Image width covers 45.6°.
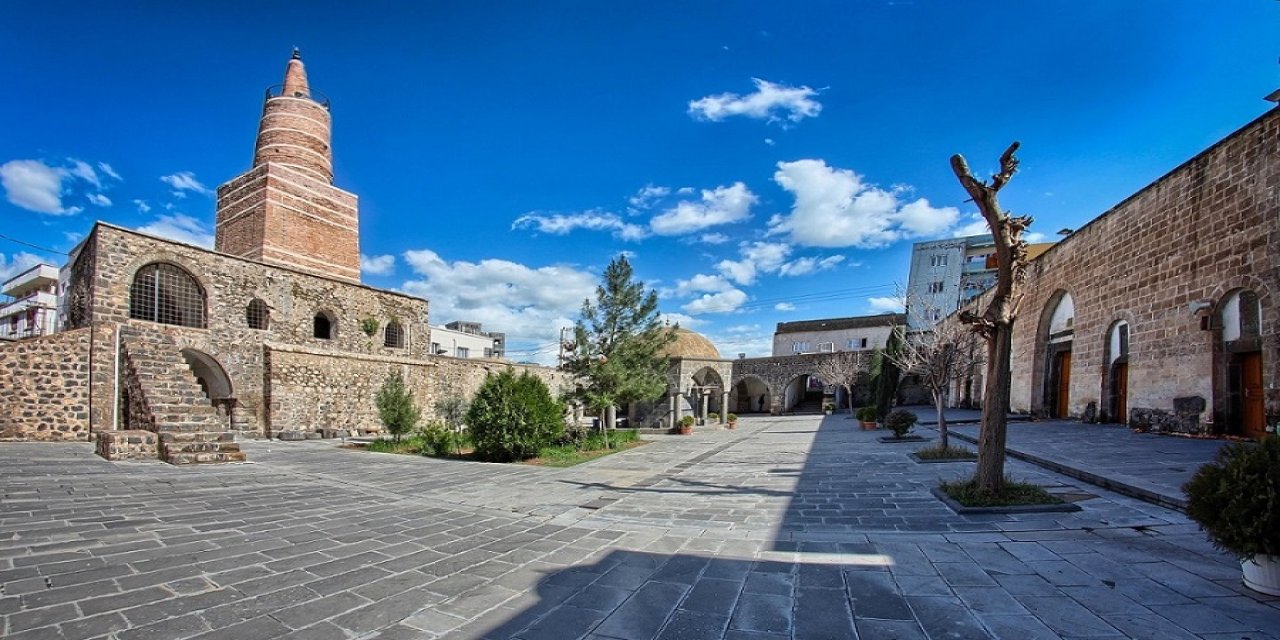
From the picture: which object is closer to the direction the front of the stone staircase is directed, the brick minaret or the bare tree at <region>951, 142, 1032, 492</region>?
the bare tree

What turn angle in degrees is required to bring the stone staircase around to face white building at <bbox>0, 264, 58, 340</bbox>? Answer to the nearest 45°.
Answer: approximately 135° to its left

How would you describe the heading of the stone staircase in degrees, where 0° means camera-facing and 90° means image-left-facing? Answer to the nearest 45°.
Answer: approximately 315°

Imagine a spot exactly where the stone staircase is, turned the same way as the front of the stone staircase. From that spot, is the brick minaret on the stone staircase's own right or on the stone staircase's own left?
on the stone staircase's own left

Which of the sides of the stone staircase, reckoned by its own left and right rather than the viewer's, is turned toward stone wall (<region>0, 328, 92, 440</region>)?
back

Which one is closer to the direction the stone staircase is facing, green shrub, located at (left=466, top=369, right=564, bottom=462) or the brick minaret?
the green shrub

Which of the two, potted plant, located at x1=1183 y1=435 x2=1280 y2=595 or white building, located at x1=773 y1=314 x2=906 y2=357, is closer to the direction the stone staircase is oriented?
the potted plant
